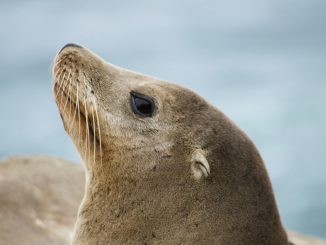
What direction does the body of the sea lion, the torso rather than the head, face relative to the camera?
to the viewer's left
